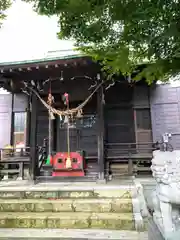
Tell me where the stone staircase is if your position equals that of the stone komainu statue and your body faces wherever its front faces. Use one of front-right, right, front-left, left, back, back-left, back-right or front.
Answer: right

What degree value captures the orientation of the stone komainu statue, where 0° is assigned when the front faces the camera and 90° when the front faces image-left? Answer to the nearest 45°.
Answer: approximately 45°

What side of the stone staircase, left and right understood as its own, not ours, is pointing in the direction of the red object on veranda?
back

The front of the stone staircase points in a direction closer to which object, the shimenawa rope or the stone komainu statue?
the stone komainu statue

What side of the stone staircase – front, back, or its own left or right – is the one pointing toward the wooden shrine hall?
back

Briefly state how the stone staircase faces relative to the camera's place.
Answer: facing the viewer

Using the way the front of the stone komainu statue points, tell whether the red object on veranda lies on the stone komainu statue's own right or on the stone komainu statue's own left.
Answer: on the stone komainu statue's own right

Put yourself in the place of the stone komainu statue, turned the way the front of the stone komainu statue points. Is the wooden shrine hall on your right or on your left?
on your right

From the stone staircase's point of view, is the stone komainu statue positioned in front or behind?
in front

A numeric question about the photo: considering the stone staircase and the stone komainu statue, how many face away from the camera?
0

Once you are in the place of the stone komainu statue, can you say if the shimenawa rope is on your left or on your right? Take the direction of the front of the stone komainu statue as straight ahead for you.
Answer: on your right

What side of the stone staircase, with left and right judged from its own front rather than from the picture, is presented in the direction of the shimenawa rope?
back
